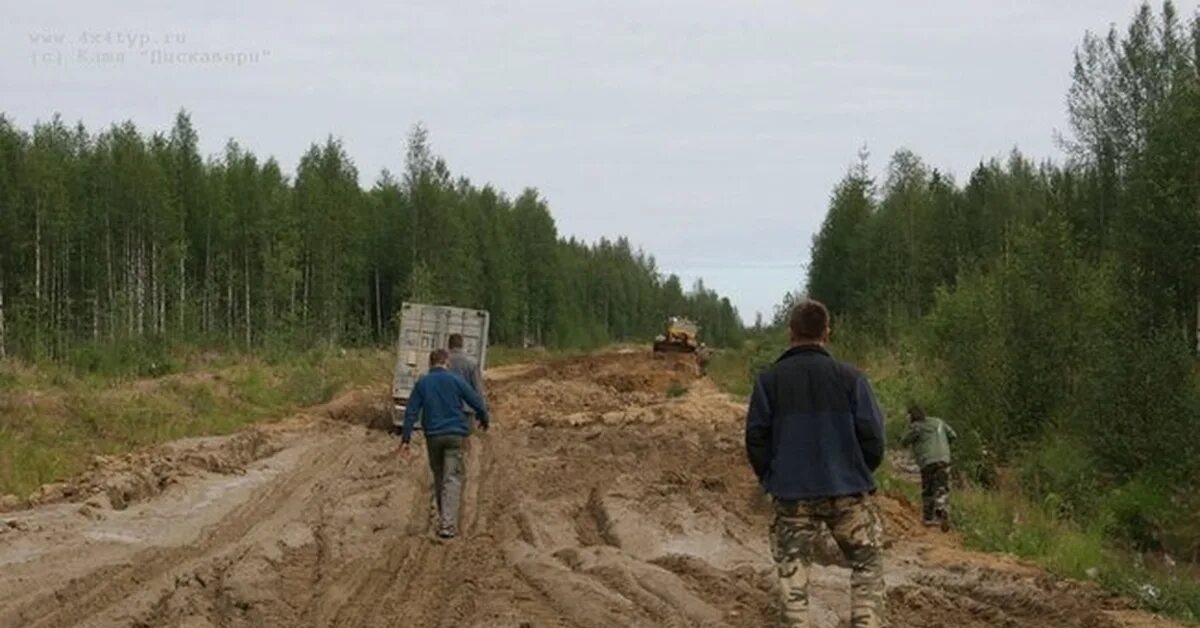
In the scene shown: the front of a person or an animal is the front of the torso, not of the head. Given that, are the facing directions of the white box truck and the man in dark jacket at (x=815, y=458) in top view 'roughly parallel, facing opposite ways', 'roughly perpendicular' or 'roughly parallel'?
roughly parallel

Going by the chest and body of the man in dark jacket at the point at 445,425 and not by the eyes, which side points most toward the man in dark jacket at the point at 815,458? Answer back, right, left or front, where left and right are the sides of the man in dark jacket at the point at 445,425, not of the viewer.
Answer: back

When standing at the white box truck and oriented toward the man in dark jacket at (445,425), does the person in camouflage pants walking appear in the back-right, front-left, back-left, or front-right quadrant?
front-left

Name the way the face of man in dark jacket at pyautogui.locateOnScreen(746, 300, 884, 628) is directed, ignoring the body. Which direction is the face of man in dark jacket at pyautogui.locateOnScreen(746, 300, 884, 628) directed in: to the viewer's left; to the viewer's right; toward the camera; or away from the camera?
away from the camera

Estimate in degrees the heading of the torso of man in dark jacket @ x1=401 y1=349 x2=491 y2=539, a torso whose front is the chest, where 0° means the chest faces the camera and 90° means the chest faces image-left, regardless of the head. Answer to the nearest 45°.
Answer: approximately 180°

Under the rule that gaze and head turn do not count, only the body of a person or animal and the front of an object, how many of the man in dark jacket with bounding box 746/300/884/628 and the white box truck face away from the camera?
2

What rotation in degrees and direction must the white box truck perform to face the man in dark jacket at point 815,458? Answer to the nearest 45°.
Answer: approximately 180°

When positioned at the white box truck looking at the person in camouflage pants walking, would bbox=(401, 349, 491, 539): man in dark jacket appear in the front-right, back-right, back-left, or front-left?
front-right

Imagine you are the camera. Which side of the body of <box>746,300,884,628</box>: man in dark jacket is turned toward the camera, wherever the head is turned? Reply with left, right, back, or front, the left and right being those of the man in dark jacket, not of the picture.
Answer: back

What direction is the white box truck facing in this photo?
away from the camera

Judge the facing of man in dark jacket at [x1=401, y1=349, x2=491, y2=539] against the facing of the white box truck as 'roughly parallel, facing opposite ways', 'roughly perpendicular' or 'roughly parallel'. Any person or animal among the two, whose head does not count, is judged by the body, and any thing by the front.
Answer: roughly parallel

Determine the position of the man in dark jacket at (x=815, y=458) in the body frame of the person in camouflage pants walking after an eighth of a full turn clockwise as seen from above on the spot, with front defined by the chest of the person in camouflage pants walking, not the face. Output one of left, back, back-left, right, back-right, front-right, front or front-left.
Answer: back

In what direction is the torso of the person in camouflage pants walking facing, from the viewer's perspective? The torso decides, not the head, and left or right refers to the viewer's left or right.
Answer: facing away from the viewer and to the left of the viewer

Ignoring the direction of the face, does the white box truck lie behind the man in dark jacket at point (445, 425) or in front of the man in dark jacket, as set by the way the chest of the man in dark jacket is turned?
in front
